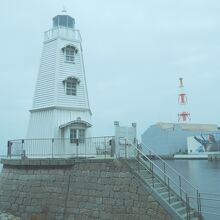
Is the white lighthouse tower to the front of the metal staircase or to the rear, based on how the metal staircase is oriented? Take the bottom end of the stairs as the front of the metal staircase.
to the rear

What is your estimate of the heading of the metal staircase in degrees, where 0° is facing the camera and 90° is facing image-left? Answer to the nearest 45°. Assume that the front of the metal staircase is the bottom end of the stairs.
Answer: approximately 315°

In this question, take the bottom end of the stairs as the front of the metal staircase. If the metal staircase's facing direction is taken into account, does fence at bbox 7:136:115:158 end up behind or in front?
behind
